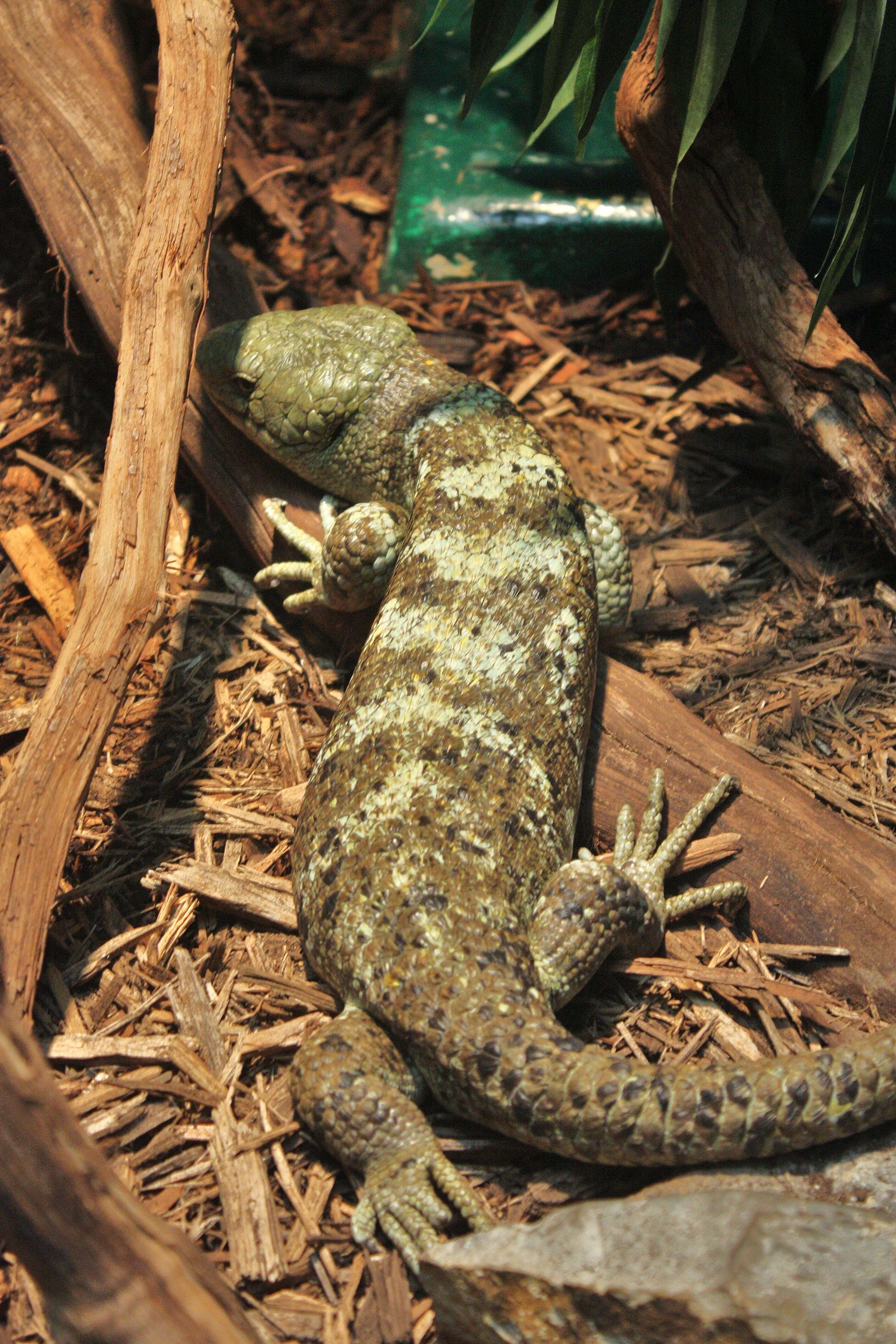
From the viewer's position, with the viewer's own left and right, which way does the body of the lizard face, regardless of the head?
facing away from the viewer

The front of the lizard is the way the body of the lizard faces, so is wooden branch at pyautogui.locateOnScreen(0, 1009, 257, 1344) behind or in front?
behind

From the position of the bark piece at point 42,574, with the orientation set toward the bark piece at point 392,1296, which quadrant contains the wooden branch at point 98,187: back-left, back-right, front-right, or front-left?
back-left

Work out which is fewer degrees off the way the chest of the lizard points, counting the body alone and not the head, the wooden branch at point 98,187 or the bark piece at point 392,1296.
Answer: the wooden branch
